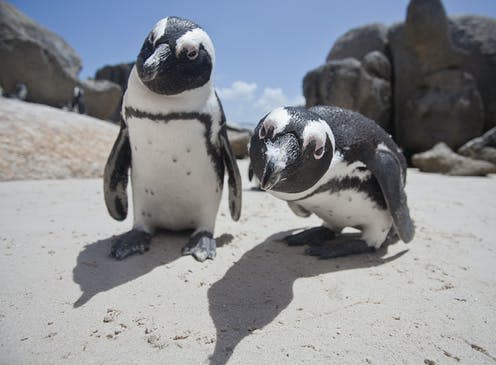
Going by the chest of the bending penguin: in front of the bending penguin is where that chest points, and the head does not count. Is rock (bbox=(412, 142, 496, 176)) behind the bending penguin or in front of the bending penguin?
behind

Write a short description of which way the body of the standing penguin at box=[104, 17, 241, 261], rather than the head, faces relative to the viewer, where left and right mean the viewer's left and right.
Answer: facing the viewer

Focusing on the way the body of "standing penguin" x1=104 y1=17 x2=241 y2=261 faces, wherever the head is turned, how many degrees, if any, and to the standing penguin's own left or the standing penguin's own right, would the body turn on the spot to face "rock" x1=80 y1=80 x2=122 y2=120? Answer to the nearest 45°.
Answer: approximately 180°

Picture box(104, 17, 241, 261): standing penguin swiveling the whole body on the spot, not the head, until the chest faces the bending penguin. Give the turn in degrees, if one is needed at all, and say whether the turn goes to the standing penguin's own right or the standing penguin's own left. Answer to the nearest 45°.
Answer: approximately 45° to the standing penguin's own left

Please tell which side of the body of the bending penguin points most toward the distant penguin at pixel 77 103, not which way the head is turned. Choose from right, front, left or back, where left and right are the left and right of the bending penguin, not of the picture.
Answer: right

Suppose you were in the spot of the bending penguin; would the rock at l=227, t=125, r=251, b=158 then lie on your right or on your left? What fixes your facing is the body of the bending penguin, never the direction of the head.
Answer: on your right

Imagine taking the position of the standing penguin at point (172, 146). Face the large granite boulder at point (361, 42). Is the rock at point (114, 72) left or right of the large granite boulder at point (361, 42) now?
left

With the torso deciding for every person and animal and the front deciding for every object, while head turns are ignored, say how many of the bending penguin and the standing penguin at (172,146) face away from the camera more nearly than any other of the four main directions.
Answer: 0

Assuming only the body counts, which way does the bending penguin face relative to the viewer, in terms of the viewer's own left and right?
facing the viewer and to the left of the viewer

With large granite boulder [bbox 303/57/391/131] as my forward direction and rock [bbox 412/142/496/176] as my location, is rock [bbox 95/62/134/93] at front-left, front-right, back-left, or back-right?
front-left

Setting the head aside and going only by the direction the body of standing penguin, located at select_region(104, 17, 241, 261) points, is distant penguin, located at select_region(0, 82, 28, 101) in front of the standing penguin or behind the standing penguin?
behind

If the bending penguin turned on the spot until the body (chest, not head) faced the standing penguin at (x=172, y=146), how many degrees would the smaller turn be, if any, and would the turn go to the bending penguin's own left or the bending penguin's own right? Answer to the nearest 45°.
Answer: approximately 45° to the bending penguin's own right

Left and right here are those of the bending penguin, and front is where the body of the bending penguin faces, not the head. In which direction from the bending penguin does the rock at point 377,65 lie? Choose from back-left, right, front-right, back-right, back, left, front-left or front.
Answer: back-right

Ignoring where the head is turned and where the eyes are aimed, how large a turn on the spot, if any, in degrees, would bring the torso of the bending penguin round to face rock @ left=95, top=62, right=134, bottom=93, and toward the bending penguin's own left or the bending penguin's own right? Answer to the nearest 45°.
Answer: approximately 90° to the bending penguin's own right
